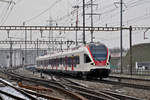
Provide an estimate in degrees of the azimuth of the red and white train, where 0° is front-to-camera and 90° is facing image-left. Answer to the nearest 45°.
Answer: approximately 315°
